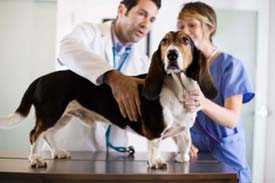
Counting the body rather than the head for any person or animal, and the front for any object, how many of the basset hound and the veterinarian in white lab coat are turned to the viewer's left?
0

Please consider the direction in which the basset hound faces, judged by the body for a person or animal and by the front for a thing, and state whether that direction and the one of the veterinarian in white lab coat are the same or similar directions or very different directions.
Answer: same or similar directions

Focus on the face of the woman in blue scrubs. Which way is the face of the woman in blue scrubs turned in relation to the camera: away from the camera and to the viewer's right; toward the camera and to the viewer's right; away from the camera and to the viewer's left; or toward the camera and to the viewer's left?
toward the camera and to the viewer's left

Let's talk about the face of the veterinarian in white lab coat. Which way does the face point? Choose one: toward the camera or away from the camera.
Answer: toward the camera

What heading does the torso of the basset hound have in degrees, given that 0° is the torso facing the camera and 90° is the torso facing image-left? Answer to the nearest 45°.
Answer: approximately 315°
